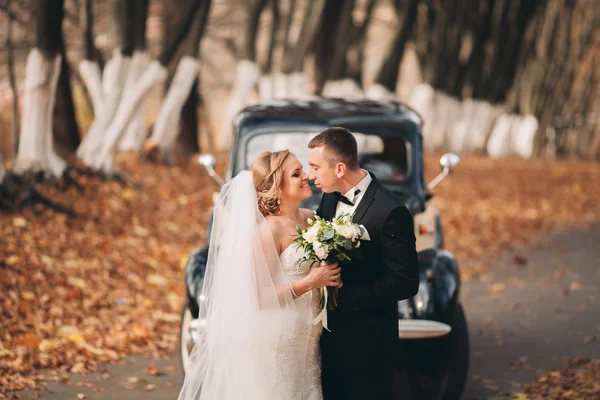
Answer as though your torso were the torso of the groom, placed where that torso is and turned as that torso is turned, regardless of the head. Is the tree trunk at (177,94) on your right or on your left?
on your right

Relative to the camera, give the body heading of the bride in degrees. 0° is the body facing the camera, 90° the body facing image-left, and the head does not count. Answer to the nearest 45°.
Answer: approximately 270°

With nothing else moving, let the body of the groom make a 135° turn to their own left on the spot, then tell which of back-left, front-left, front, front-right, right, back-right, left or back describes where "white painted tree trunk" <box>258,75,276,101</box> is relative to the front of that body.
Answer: left

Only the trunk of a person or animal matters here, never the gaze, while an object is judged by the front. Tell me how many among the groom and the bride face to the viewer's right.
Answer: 1

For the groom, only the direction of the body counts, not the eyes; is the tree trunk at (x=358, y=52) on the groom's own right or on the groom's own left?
on the groom's own right

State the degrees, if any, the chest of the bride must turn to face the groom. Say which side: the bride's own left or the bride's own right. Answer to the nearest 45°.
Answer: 0° — they already face them

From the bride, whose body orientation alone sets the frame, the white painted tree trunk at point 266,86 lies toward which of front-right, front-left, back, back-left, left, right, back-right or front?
left

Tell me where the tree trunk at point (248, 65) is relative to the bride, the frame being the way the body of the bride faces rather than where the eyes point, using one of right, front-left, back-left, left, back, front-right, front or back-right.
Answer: left

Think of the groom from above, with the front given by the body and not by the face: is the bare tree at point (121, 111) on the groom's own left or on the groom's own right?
on the groom's own right

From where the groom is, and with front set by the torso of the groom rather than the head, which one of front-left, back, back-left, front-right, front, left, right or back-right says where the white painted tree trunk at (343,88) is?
back-right

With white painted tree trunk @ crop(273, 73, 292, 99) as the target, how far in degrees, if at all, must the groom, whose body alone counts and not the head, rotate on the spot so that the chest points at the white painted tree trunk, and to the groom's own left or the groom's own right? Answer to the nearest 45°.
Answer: approximately 135° to the groom's own right

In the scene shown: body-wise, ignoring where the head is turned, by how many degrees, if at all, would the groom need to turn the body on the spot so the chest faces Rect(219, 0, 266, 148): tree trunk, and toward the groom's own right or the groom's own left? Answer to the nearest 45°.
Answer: approximately 135° to the groom's own right

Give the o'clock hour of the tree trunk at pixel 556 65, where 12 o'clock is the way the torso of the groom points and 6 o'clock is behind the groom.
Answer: The tree trunk is roughly at 5 o'clock from the groom.

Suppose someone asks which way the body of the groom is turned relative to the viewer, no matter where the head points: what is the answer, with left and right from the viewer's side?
facing the viewer and to the left of the viewer
